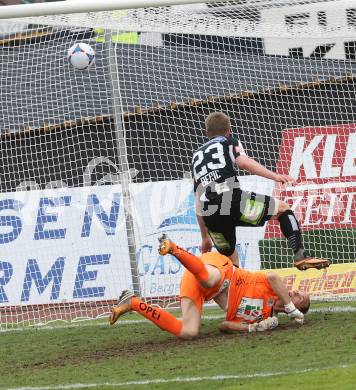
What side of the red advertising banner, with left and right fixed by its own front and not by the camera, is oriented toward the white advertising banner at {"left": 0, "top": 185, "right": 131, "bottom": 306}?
right

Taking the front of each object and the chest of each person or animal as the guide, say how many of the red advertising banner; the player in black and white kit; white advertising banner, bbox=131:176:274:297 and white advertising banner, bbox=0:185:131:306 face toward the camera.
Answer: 3

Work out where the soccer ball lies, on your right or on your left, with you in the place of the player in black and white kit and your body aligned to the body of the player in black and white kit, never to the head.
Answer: on your left

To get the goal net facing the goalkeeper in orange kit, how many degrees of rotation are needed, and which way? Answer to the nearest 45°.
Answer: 0° — it already faces them

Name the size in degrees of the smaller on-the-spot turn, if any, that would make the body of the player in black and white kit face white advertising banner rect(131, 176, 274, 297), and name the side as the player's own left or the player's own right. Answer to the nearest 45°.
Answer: approximately 45° to the player's own left

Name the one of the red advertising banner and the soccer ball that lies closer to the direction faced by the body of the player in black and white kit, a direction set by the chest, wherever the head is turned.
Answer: the red advertising banner

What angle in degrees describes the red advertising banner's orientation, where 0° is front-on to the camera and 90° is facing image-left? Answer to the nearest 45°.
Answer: approximately 0°

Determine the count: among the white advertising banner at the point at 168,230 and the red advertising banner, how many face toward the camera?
2

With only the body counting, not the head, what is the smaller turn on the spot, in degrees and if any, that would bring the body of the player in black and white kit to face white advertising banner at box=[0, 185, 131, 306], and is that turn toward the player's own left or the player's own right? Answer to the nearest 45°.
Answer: approximately 90° to the player's own left
